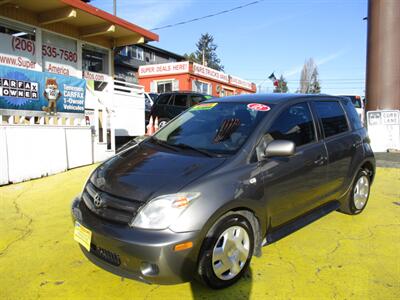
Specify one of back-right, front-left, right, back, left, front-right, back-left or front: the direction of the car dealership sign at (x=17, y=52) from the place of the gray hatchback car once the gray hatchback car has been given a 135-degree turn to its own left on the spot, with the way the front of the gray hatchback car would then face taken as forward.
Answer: back-left

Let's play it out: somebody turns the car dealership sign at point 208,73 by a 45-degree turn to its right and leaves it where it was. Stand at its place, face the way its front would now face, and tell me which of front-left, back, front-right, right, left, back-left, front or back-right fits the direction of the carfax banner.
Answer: front

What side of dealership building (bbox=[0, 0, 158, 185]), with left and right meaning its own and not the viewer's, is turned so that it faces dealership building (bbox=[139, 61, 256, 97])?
left

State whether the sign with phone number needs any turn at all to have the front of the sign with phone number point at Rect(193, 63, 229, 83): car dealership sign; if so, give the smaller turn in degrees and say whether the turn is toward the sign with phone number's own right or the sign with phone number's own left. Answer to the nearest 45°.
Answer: approximately 90° to the sign with phone number's own left

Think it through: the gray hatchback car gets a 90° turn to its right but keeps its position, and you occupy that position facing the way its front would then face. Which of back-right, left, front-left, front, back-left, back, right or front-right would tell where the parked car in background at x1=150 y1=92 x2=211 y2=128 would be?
front-right

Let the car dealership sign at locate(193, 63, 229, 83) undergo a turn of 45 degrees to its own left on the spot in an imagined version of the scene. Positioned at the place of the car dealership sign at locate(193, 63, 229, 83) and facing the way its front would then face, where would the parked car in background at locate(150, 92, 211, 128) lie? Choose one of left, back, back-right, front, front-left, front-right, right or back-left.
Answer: right

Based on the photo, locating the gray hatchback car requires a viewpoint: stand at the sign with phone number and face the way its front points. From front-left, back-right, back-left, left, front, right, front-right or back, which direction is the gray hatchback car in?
front-right

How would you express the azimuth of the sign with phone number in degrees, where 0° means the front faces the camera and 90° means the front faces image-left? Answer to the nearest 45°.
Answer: approximately 315°
